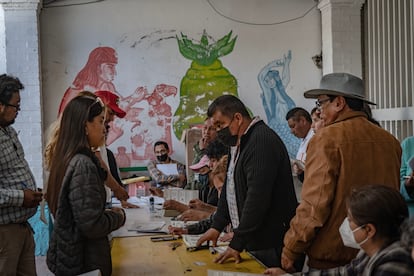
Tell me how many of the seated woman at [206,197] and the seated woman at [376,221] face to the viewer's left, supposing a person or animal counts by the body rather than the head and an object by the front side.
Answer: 2

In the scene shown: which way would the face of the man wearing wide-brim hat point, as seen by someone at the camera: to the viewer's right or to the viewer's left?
to the viewer's left

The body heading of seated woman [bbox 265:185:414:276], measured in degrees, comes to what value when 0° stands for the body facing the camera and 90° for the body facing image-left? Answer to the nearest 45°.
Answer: approximately 90°

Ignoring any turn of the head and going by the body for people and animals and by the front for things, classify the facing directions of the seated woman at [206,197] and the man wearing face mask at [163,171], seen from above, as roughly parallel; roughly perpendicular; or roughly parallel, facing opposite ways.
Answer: roughly perpendicular

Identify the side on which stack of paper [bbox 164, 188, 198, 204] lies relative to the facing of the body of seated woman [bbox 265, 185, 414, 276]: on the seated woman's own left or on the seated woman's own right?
on the seated woman's own right

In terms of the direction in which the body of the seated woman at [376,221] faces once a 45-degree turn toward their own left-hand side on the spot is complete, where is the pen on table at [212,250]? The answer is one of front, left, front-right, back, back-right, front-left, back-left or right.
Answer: right

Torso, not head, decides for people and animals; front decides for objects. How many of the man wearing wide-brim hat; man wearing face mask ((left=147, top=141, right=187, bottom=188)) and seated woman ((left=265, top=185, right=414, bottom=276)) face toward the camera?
1

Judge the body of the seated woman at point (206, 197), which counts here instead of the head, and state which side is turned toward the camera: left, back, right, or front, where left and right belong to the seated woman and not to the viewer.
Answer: left

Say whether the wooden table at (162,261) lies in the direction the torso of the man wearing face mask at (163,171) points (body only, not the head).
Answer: yes

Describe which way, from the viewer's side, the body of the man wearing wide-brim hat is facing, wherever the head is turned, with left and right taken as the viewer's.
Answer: facing away from the viewer and to the left of the viewer

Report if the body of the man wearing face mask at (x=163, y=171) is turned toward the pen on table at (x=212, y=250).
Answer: yes

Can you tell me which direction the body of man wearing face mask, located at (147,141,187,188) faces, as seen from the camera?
toward the camera
